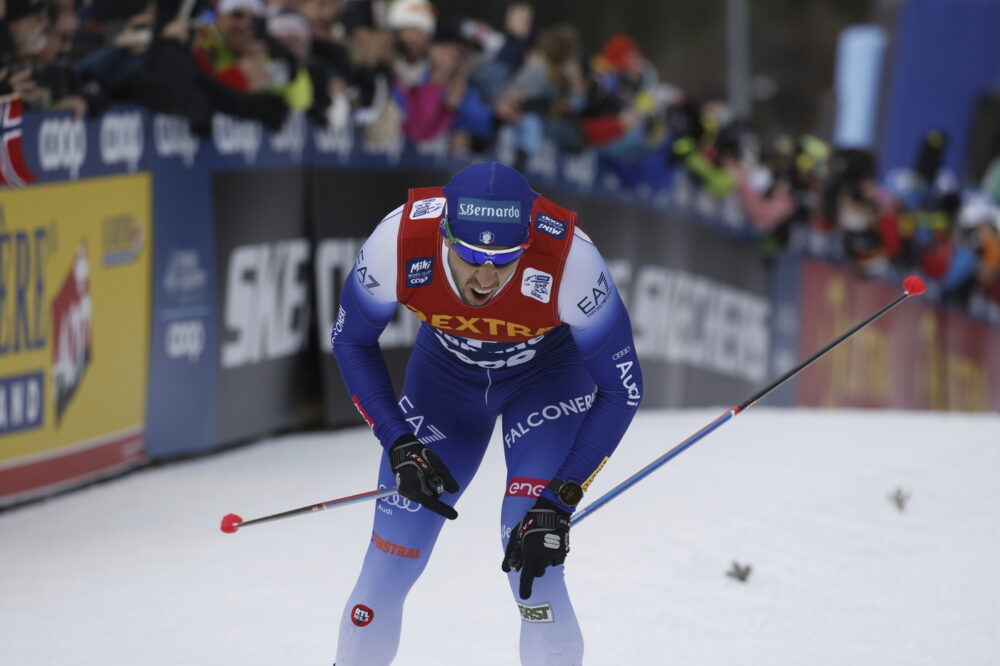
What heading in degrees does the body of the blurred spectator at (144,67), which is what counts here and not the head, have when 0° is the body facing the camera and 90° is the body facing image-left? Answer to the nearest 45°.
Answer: approximately 315°

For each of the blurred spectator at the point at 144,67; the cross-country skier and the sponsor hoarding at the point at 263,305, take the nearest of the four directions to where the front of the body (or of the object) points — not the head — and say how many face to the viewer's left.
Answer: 0

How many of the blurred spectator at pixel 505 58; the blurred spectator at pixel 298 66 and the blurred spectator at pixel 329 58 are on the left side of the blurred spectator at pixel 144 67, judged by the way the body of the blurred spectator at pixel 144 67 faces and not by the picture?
3

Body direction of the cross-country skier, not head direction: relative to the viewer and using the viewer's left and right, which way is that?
facing the viewer

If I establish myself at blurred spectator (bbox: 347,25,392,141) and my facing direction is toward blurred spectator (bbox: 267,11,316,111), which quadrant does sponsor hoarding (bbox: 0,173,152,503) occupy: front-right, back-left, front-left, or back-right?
front-left

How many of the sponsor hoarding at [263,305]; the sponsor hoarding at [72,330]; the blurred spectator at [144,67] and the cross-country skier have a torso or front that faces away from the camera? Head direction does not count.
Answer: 0

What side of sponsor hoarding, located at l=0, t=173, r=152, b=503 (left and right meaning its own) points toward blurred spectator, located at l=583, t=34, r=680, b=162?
left

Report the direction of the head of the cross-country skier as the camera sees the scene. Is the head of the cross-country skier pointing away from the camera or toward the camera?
toward the camera

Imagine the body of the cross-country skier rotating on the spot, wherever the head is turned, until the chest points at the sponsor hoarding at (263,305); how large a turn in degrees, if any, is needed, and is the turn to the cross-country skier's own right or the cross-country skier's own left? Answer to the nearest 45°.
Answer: approximately 180°

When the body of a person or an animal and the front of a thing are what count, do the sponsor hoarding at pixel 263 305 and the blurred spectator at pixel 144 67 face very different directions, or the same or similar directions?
same or similar directions

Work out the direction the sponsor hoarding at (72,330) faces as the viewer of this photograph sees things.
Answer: facing the viewer and to the right of the viewer

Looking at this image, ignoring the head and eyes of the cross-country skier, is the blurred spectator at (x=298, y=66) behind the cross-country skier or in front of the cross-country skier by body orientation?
behind

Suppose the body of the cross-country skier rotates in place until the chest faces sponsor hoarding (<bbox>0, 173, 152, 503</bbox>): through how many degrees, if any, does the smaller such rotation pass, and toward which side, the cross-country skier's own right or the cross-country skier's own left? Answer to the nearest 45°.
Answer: approximately 135° to the cross-country skier's own right

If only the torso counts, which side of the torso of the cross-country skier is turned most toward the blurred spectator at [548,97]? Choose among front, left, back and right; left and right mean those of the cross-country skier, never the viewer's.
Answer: back

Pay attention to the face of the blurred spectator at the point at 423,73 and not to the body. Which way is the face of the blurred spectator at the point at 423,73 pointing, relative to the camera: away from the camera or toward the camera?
toward the camera

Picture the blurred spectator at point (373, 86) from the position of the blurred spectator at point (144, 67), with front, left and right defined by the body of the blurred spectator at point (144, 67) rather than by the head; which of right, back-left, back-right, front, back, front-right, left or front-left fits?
left
